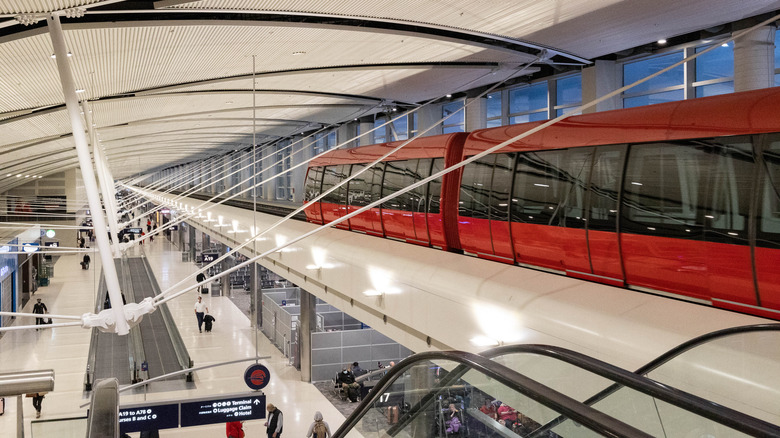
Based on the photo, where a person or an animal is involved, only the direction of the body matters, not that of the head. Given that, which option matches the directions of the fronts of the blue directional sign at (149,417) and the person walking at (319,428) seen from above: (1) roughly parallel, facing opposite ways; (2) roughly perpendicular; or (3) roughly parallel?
roughly parallel, facing opposite ways

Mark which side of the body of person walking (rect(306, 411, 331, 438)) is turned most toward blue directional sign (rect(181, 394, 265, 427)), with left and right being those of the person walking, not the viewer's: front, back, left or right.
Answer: left

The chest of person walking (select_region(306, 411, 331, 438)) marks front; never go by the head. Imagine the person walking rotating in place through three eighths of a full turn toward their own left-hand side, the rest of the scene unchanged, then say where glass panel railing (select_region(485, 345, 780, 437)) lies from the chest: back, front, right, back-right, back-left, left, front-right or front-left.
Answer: front-left

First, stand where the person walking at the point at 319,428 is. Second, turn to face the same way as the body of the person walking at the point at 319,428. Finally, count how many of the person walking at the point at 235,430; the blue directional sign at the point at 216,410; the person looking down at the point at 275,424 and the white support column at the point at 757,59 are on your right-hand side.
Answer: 1

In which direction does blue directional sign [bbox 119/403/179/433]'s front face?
toward the camera

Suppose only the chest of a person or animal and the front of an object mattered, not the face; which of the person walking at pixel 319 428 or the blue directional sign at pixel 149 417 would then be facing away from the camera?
the person walking

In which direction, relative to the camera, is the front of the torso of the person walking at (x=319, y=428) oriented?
away from the camera

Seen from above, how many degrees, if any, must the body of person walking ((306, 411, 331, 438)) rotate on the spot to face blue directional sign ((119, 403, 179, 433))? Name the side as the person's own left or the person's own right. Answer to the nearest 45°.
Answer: approximately 90° to the person's own left

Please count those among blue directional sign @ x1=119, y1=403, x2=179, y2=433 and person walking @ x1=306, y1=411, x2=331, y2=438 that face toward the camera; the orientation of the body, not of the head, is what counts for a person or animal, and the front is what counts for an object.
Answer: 1

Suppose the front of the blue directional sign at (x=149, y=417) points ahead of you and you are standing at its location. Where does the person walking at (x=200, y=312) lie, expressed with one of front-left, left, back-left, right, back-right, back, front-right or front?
back
